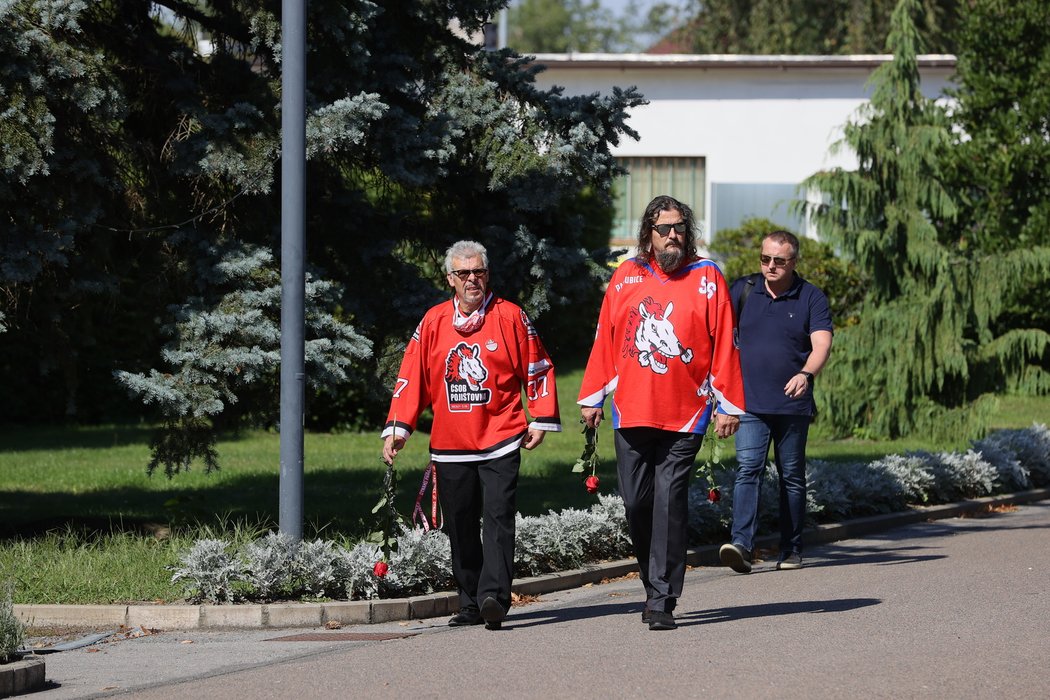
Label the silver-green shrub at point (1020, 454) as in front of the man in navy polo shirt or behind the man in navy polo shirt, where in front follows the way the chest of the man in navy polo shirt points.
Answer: behind

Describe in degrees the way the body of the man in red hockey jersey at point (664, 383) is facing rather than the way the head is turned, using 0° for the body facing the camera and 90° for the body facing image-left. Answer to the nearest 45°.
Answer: approximately 0°

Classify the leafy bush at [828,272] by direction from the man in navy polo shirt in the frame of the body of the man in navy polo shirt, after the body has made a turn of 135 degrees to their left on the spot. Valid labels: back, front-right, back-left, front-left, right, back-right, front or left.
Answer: left

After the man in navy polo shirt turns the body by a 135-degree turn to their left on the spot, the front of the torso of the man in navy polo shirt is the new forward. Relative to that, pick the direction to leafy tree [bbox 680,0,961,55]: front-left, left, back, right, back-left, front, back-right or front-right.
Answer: left

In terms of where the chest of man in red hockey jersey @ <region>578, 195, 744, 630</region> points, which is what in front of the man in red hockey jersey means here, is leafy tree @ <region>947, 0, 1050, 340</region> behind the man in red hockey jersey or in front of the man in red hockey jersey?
behind

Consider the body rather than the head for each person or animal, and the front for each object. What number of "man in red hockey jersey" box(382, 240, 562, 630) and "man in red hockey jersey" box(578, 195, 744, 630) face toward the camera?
2

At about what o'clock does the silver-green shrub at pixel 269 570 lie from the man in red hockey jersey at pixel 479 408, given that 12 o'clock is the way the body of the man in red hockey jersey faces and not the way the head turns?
The silver-green shrub is roughly at 4 o'clock from the man in red hockey jersey.
